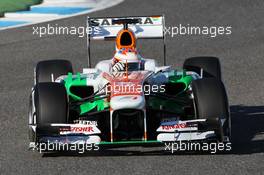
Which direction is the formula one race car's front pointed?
toward the camera
